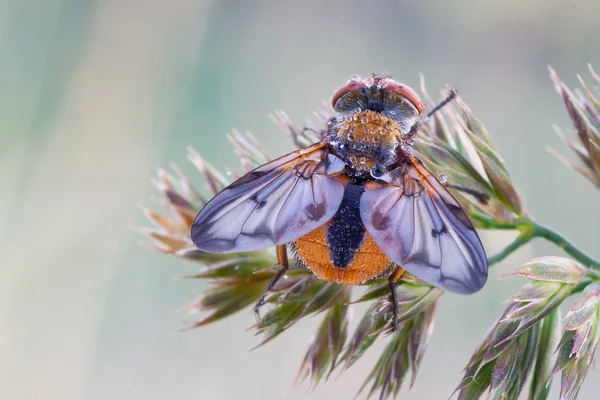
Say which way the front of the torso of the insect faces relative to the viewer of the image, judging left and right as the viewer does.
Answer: facing away from the viewer
